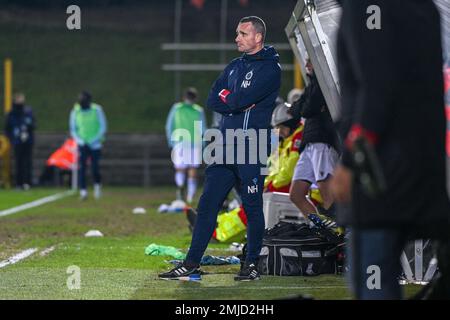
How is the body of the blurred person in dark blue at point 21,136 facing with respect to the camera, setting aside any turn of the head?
toward the camera

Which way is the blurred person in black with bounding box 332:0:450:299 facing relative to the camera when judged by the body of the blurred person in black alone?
to the viewer's left

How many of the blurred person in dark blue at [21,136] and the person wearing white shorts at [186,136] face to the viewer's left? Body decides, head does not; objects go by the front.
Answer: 0

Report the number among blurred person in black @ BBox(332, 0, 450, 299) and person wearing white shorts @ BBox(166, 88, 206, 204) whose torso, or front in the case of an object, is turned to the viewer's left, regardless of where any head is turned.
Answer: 1

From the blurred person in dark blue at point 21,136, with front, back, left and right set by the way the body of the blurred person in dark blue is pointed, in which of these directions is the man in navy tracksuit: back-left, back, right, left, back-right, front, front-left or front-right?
front

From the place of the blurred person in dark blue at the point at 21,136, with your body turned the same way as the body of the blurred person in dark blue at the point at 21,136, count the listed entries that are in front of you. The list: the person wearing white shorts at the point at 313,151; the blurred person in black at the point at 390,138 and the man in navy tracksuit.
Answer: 3

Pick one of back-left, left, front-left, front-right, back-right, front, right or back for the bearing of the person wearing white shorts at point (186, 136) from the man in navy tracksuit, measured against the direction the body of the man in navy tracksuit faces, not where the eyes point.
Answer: back-right
